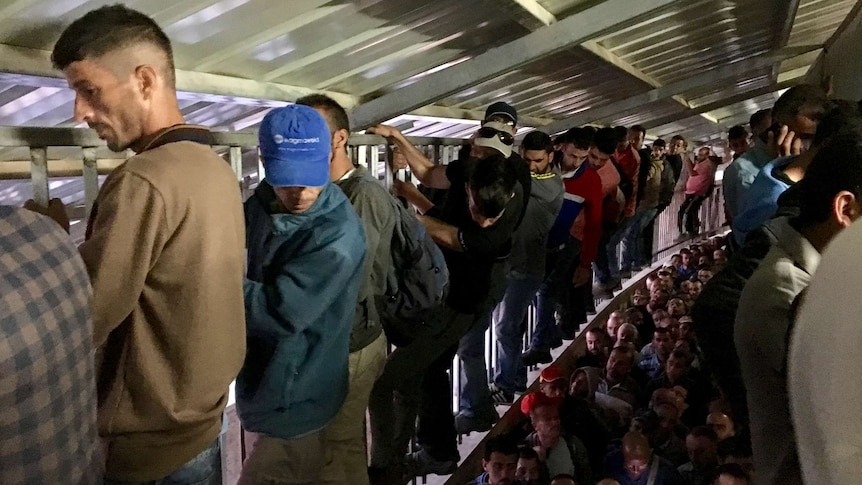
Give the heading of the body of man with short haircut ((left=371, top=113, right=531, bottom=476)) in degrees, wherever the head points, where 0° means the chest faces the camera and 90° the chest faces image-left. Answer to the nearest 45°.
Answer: approximately 45°

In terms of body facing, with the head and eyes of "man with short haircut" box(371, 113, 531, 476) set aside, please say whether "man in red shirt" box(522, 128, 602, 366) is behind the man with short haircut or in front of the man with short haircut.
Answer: behind

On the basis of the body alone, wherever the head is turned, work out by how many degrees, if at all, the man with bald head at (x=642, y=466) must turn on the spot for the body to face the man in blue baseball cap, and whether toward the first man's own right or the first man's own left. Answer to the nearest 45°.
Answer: approximately 45° to the first man's own right

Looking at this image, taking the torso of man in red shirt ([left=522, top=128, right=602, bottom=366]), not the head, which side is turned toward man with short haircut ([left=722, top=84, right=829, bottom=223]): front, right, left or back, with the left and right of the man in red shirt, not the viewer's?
left

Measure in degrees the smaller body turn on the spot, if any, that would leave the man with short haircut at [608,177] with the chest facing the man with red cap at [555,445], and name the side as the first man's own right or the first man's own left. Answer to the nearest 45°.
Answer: approximately 45° to the first man's own left

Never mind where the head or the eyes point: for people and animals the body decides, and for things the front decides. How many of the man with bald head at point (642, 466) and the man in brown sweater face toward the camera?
1
